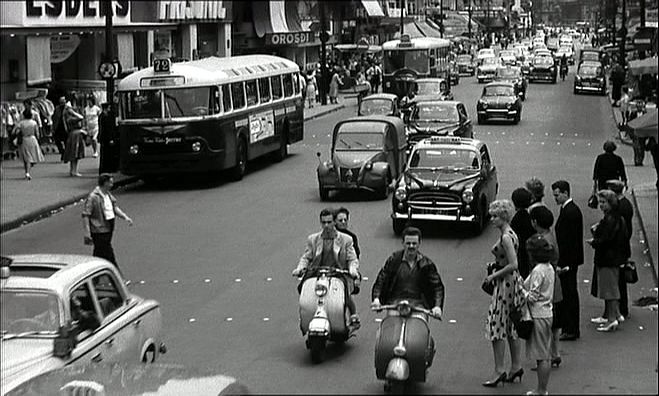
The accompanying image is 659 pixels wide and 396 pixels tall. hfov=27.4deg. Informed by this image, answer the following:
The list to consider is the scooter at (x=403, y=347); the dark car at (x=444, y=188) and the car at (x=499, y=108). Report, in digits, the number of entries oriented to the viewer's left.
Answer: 0

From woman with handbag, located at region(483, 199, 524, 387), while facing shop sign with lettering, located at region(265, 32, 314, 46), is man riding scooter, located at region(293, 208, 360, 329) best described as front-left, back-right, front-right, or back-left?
front-left

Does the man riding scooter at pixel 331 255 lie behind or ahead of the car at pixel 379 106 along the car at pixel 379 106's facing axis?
ahead

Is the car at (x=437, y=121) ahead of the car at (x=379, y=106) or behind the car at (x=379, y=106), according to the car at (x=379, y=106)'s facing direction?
ahead

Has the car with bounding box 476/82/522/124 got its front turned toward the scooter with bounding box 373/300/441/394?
yes

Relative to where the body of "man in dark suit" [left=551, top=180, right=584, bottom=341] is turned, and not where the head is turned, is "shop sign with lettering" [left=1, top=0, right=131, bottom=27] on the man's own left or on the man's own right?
on the man's own right

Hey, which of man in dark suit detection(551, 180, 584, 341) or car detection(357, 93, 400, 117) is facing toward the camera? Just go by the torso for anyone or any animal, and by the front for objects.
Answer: the car

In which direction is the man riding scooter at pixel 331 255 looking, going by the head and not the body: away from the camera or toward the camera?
toward the camera

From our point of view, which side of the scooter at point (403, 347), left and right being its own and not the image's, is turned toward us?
front

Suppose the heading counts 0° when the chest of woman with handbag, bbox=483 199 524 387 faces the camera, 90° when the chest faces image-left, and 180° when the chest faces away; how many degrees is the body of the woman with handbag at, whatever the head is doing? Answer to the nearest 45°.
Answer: approximately 90°

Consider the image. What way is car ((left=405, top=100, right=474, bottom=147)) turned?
toward the camera

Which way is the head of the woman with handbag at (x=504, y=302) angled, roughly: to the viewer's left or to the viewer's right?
to the viewer's left

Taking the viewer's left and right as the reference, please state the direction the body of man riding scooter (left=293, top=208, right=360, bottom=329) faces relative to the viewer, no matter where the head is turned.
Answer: facing the viewer

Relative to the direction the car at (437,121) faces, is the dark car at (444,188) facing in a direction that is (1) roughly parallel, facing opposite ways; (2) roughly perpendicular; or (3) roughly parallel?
roughly parallel
